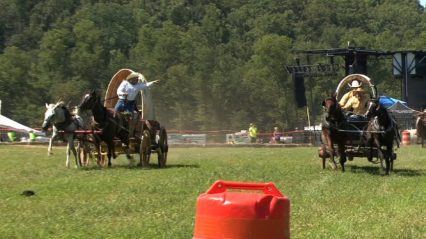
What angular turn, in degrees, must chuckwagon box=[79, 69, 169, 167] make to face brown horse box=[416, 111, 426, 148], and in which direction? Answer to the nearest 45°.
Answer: approximately 180°

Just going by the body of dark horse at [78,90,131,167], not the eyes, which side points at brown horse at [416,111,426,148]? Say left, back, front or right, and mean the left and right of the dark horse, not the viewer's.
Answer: back

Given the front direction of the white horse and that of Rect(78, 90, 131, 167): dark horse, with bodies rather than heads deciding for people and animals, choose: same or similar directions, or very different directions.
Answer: same or similar directions

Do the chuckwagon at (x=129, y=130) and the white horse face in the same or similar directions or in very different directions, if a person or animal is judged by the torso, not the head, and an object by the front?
same or similar directions

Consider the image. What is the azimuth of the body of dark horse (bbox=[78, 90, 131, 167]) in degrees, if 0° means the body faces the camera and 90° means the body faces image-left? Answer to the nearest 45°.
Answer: approximately 45°

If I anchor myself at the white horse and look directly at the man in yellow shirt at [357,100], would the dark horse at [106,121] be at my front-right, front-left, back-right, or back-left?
front-right

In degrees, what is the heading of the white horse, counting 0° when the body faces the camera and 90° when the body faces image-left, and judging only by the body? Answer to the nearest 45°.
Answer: approximately 45°

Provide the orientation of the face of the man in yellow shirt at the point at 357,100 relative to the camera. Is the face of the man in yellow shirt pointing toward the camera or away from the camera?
toward the camera

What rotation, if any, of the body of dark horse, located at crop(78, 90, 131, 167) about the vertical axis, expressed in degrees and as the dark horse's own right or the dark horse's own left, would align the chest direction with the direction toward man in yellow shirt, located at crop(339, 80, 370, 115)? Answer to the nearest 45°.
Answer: approximately 135° to the dark horse's own left
